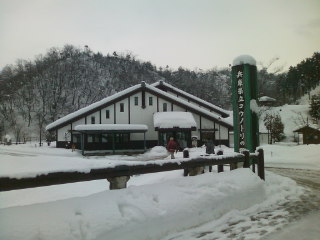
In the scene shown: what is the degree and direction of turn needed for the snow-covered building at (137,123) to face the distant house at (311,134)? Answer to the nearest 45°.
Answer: approximately 90° to its left

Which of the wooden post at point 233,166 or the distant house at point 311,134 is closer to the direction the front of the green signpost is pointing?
the wooden post

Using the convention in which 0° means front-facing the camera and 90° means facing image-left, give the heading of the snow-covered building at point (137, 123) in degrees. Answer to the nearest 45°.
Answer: approximately 0°

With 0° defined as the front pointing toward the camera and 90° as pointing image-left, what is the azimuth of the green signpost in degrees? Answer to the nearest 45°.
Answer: approximately 45°

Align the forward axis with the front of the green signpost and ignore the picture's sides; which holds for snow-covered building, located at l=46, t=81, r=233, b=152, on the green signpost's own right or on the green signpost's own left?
on the green signpost's own right
